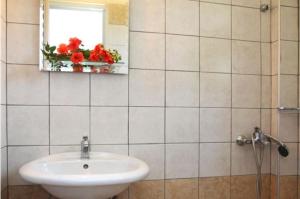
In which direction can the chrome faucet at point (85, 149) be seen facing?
toward the camera

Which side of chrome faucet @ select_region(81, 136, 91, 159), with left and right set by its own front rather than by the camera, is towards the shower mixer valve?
left

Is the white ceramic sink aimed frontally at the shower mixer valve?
no
